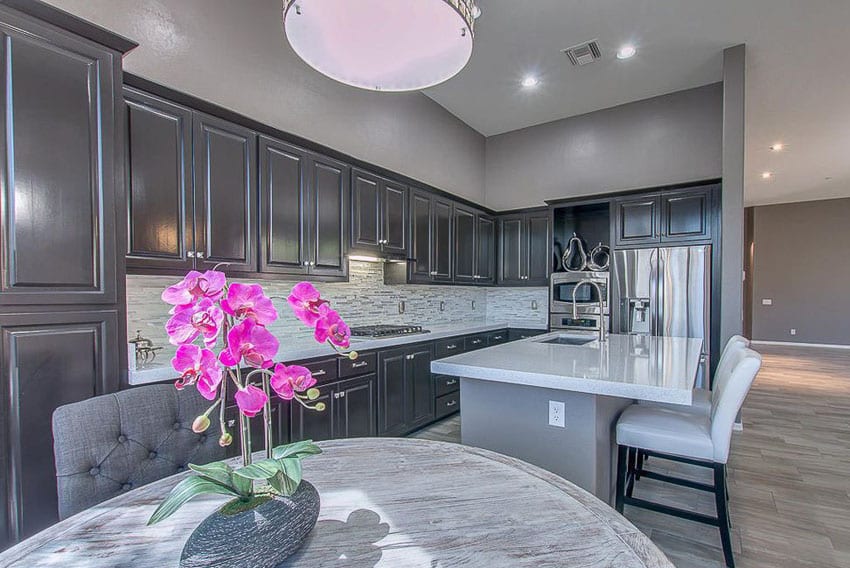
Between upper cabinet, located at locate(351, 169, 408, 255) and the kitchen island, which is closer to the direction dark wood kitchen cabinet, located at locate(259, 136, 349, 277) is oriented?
the kitchen island

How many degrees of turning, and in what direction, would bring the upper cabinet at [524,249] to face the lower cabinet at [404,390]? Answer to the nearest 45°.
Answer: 0° — it already faces it

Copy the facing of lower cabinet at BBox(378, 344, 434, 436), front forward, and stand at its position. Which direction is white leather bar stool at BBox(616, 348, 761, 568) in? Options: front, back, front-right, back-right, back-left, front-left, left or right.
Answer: front

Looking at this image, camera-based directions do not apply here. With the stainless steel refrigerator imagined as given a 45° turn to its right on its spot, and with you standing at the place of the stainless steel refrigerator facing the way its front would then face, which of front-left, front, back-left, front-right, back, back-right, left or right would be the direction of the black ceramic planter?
front-left

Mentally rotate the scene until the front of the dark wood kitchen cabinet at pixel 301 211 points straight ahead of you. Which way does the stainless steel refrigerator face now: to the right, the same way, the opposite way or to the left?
to the right

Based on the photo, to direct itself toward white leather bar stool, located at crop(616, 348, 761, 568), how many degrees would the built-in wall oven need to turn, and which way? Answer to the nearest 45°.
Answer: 0° — it already faces it

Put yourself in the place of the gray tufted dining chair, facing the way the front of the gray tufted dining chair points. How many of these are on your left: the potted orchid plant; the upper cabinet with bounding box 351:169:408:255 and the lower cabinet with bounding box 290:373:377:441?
2

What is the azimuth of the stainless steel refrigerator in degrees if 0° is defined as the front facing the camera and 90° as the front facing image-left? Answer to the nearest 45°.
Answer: approximately 0°

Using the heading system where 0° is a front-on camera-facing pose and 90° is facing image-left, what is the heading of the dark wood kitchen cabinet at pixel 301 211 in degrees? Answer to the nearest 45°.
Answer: approximately 315°

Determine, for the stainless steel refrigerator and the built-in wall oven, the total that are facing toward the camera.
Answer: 2

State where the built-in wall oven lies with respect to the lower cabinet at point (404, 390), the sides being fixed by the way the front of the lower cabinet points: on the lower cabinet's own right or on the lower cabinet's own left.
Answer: on the lower cabinet's own left

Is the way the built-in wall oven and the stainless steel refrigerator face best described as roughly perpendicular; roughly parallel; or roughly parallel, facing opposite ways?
roughly parallel

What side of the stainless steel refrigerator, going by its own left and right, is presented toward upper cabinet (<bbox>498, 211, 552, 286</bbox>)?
right

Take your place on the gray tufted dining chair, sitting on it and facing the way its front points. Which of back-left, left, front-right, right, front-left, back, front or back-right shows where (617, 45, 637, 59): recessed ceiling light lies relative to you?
front-left

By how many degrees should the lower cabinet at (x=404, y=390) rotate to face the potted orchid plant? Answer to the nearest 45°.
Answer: approximately 45° to its right

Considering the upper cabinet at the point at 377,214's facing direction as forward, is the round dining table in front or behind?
in front

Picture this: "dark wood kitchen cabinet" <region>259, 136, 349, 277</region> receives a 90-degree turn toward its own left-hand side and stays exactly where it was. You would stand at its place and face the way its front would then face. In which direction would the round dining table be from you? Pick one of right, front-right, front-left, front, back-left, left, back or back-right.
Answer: back-right

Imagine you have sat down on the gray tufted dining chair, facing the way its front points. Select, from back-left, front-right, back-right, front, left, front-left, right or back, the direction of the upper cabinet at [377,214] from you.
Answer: left

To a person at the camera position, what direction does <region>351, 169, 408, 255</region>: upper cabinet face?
facing the viewer and to the right of the viewer
